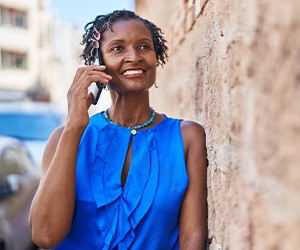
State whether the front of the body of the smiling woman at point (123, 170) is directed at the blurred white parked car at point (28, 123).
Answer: no

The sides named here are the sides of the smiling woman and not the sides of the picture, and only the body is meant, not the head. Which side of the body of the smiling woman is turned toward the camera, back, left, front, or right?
front
